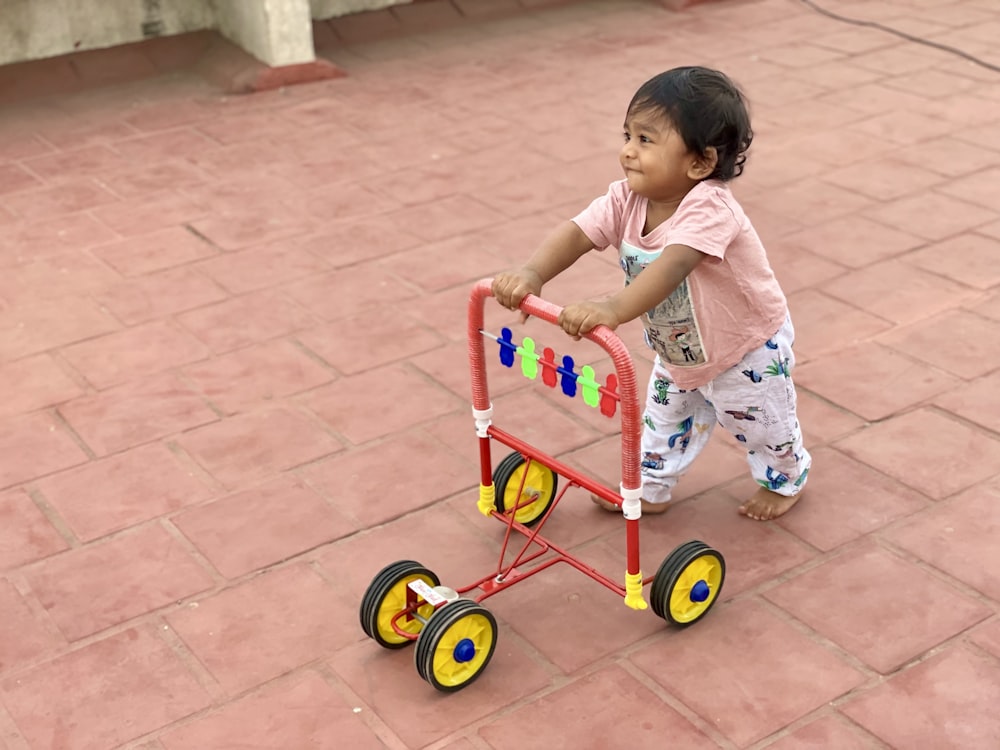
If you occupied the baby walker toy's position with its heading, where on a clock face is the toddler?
The toddler is roughly at 6 o'clock from the baby walker toy.

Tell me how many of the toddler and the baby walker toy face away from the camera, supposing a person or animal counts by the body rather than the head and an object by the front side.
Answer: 0

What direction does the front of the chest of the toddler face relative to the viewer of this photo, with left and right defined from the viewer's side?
facing the viewer and to the left of the viewer

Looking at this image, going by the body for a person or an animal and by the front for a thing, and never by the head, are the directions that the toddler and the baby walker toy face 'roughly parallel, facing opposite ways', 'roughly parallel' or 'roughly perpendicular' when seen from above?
roughly parallel

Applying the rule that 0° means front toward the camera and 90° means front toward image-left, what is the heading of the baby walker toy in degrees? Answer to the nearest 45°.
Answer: approximately 45°

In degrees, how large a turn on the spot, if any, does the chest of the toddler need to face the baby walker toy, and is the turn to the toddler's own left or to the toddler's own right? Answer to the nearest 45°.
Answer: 0° — they already face it
